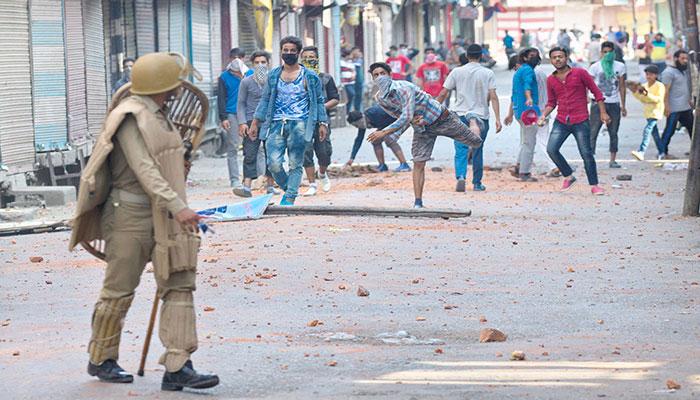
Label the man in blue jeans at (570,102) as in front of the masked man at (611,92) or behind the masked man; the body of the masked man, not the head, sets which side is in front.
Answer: in front

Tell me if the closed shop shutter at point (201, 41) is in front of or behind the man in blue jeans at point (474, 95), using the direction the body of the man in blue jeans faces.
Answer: in front

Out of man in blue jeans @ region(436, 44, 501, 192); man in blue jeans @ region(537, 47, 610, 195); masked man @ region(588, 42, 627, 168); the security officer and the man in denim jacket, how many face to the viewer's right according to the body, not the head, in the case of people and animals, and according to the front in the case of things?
1

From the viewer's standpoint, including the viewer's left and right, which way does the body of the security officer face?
facing to the right of the viewer

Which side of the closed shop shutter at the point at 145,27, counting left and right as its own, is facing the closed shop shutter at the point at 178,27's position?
left

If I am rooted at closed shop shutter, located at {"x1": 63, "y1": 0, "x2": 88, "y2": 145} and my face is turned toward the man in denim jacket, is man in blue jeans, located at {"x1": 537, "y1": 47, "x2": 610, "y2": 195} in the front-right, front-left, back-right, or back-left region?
front-left

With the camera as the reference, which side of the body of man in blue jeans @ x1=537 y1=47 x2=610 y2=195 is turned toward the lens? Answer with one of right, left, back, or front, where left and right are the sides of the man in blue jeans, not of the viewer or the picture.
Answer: front

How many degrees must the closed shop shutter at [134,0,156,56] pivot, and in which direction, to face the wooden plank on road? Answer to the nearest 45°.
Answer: approximately 45° to its right

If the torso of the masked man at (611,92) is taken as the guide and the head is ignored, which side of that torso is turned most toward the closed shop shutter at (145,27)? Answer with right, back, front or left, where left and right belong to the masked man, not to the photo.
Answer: right

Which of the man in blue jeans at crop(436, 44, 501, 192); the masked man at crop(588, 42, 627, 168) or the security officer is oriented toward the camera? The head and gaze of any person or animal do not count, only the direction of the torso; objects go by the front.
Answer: the masked man

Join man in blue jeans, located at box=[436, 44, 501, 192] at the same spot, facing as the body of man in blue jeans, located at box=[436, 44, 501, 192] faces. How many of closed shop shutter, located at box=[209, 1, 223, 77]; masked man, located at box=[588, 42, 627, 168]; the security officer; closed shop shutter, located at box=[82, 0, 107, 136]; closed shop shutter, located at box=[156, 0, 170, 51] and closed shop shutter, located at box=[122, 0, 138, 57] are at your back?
1

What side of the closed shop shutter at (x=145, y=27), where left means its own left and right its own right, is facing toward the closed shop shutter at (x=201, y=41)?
left

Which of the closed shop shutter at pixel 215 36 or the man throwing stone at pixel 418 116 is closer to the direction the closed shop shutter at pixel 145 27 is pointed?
the man throwing stone

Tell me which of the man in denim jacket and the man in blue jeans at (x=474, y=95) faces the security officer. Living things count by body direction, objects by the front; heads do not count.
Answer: the man in denim jacket

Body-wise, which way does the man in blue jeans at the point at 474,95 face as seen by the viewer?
away from the camera

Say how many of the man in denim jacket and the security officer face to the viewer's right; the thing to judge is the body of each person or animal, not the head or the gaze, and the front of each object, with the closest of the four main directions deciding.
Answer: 1

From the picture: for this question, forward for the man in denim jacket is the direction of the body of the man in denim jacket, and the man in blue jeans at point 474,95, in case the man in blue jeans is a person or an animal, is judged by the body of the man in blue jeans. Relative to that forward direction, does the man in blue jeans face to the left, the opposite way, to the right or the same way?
the opposite way

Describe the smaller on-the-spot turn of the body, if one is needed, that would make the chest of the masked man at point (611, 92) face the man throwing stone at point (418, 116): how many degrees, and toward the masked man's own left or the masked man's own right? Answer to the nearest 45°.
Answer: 0° — they already face them
